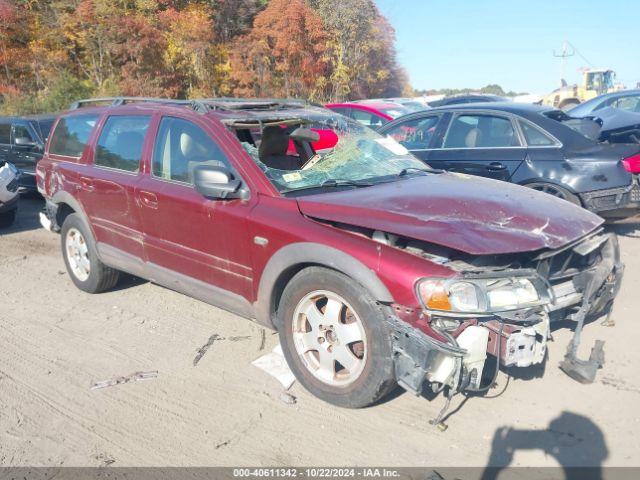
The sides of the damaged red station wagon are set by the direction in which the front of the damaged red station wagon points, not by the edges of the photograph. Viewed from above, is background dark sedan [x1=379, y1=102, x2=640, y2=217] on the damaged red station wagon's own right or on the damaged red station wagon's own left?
on the damaged red station wagon's own left

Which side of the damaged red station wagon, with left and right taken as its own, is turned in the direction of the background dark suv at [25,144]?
back

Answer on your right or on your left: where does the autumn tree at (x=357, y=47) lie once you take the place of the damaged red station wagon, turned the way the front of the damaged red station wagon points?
on your left

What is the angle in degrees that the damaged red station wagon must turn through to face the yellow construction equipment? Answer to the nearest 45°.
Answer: approximately 90° to its left

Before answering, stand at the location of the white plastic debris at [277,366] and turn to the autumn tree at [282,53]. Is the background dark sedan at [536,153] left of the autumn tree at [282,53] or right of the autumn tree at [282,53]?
right

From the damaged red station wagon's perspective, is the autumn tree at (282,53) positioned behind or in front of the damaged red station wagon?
behind

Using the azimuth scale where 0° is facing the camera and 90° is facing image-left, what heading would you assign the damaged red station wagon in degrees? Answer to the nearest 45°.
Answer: approximately 315°
